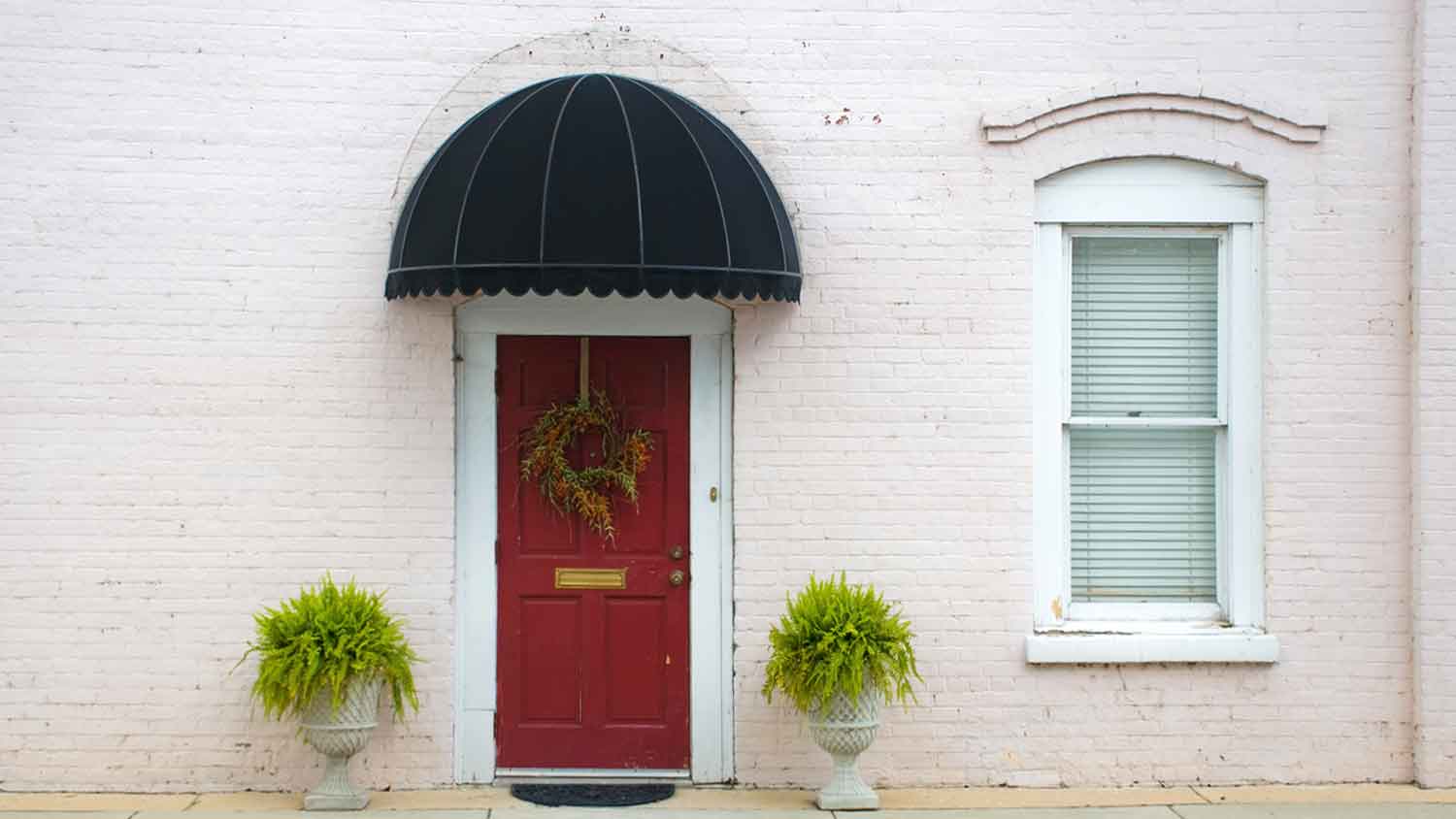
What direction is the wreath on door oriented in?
toward the camera

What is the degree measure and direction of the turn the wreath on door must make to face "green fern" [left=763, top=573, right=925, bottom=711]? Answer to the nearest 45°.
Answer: approximately 45° to its left

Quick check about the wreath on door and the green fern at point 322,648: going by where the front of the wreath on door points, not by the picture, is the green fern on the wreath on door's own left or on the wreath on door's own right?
on the wreath on door's own right

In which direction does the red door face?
toward the camera

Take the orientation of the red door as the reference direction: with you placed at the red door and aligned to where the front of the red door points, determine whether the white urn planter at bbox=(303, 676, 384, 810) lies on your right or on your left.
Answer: on your right
